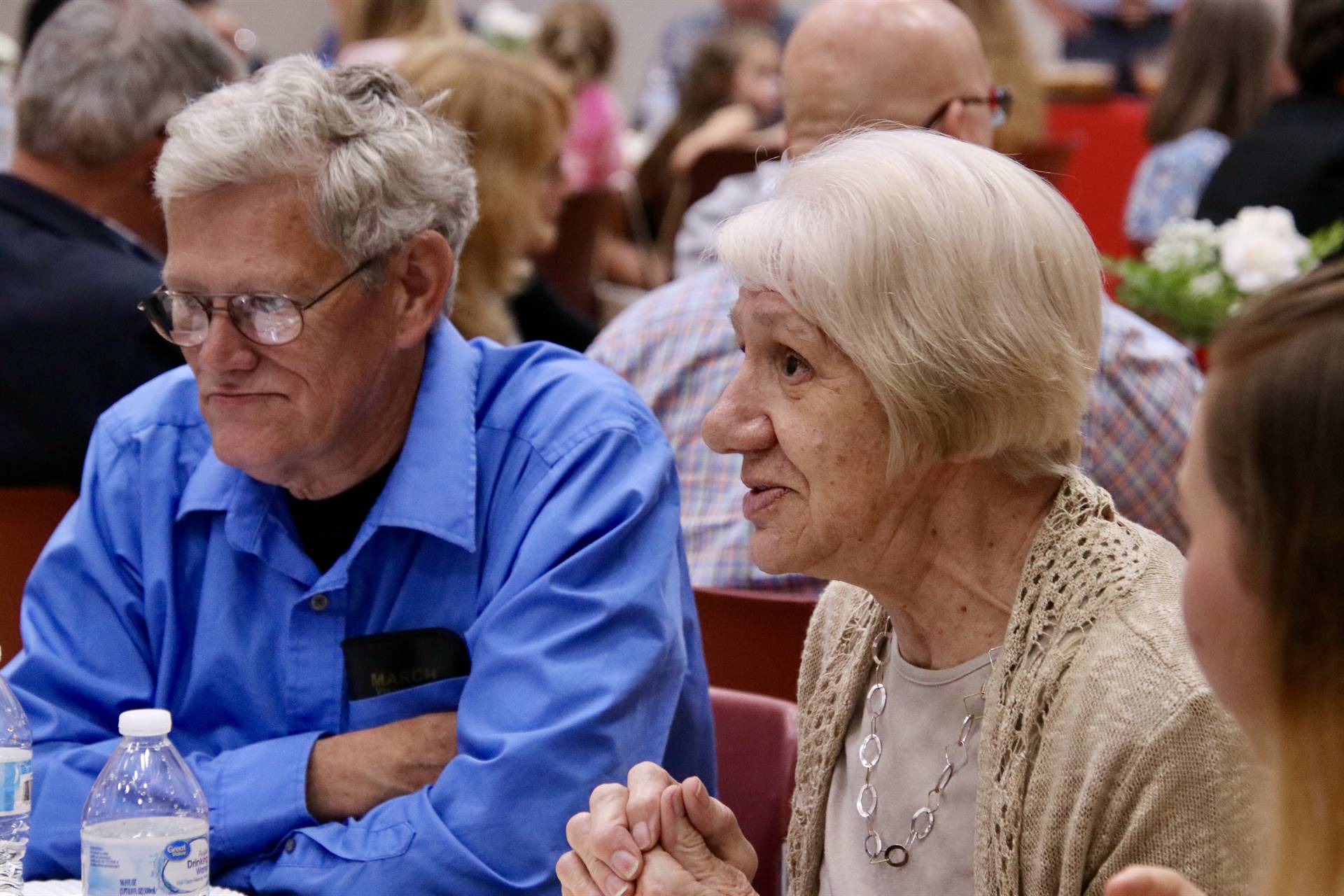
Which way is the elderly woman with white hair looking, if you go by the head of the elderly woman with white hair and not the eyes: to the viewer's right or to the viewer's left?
to the viewer's left

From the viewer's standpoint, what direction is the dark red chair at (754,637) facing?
away from the camera

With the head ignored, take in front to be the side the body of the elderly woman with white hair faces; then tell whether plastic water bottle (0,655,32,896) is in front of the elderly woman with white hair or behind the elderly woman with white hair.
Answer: in front

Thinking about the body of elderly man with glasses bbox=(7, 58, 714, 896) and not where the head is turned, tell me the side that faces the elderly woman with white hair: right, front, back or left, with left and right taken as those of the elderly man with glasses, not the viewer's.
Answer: left

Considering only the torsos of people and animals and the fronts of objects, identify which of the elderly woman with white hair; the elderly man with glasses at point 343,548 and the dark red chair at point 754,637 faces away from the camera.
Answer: the dark red chair

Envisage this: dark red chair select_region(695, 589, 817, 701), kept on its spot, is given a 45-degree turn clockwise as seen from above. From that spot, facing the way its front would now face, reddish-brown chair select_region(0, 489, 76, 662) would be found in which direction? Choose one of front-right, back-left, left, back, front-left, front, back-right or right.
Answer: back-left

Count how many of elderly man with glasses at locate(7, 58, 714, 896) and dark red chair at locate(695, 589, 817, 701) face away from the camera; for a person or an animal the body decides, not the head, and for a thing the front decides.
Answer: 1

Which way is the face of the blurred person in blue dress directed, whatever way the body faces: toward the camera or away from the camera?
away from the camera

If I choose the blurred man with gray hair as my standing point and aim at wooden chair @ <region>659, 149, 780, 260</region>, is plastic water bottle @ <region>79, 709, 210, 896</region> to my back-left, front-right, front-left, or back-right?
back-right

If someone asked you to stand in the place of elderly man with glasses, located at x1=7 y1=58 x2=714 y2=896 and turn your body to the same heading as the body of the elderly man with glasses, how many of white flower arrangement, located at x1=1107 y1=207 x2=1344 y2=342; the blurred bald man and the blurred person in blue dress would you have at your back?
3

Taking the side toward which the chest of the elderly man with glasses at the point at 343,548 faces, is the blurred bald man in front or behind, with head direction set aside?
behind

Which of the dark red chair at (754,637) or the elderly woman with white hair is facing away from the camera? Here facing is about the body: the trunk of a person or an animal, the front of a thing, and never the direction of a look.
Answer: the dark red chair
